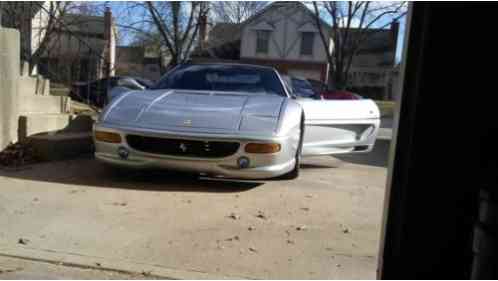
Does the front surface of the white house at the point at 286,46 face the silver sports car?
yes

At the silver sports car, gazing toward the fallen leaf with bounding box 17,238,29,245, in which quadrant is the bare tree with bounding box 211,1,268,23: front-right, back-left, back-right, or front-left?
back-right

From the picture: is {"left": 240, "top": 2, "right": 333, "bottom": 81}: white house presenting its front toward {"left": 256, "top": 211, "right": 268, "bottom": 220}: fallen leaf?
yes

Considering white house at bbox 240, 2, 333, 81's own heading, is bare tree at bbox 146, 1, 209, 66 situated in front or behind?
in front

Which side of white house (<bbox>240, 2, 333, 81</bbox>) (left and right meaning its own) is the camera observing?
front

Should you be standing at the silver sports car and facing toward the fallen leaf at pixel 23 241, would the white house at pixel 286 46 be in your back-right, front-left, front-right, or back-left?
back-right

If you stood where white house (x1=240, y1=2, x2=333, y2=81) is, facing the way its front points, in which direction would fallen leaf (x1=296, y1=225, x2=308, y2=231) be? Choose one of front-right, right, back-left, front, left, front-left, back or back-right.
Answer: front

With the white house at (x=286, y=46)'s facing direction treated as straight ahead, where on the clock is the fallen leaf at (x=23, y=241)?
The fallen leaf is roughly at 12 o'clock from the white house.

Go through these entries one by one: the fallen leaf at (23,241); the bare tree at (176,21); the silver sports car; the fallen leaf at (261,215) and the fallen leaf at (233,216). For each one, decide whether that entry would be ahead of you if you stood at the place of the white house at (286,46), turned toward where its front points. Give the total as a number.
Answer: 5

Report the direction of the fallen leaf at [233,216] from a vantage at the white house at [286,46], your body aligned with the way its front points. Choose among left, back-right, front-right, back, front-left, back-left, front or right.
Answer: front
